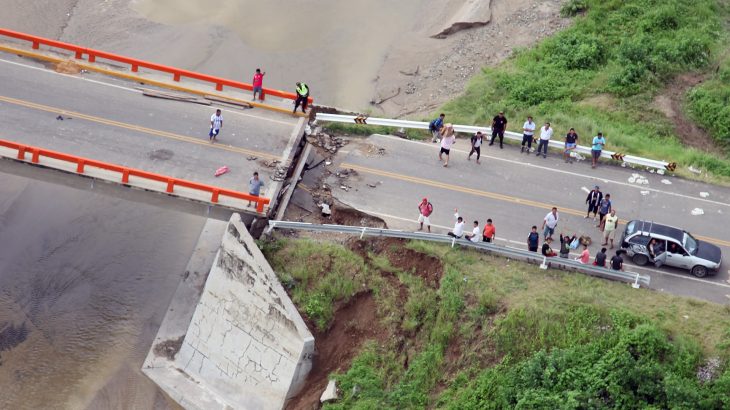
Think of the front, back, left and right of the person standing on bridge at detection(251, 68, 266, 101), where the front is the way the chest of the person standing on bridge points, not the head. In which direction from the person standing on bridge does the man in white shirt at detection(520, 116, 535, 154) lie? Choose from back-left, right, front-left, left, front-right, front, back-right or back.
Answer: left

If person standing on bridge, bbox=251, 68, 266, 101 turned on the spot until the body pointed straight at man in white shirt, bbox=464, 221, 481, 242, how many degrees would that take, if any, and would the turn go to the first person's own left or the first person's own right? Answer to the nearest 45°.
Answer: approximately 45° to the first person's own left
